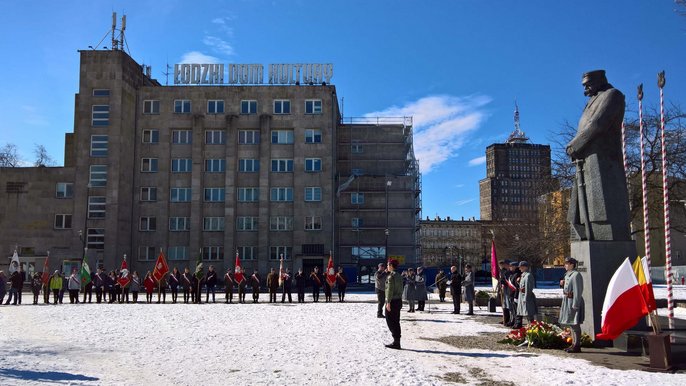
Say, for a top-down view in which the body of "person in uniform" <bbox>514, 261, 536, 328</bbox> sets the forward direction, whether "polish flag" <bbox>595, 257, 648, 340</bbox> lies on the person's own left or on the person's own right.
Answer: on the person's own left

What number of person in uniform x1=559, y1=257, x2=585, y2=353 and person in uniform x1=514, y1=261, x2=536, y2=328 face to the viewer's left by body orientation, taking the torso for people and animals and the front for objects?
2

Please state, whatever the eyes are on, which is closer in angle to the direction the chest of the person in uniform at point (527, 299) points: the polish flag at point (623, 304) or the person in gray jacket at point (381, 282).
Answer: the person in gray jacket

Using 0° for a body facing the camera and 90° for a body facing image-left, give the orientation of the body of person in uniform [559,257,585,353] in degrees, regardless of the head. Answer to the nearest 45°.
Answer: approximately 90°

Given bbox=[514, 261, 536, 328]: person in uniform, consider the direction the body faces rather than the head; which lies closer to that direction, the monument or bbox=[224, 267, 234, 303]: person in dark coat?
the person in dark coat

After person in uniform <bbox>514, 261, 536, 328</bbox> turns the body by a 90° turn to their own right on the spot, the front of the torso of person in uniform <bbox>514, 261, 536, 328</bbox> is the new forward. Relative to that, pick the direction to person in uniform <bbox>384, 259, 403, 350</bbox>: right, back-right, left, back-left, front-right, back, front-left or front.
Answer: back-left

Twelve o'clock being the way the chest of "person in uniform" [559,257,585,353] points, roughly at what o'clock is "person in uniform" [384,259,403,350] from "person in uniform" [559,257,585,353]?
"person in uniform" [384,259,403,350] is roughly at 12 o'clock from "person in uniform" [559,257,585,353].

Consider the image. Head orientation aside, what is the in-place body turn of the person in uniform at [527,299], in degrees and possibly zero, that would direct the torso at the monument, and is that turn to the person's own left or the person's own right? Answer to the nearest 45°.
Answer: approximately 135° to the person's own left

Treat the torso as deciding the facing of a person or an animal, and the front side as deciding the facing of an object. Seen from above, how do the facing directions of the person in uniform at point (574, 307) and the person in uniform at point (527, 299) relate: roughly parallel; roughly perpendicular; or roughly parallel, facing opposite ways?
roughly parallel

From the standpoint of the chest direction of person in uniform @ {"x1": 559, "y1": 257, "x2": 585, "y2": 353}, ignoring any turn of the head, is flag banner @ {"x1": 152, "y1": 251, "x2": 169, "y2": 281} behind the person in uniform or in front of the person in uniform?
in front

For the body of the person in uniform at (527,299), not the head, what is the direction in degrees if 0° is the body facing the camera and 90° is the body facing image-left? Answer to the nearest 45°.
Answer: approximately 90°

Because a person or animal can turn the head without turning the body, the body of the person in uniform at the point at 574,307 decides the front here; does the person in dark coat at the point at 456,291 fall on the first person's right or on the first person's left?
on the first person's right
